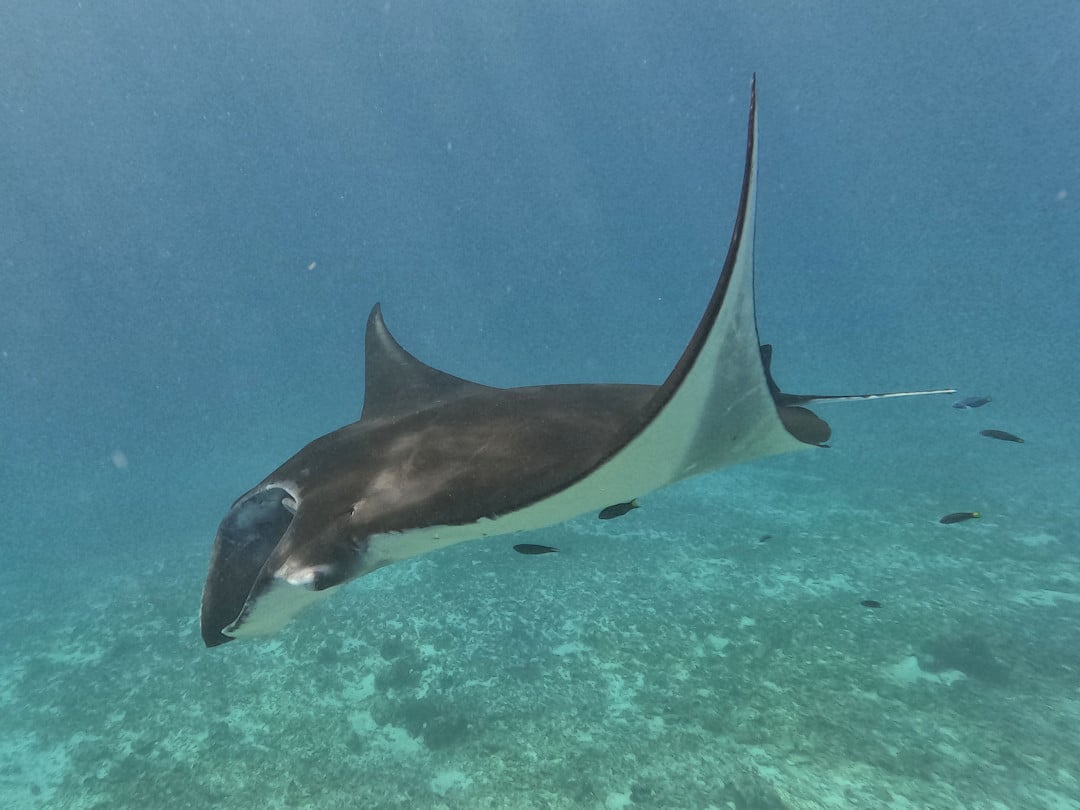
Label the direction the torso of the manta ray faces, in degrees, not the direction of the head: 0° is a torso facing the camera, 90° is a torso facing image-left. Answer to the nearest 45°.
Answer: approximately 45°
